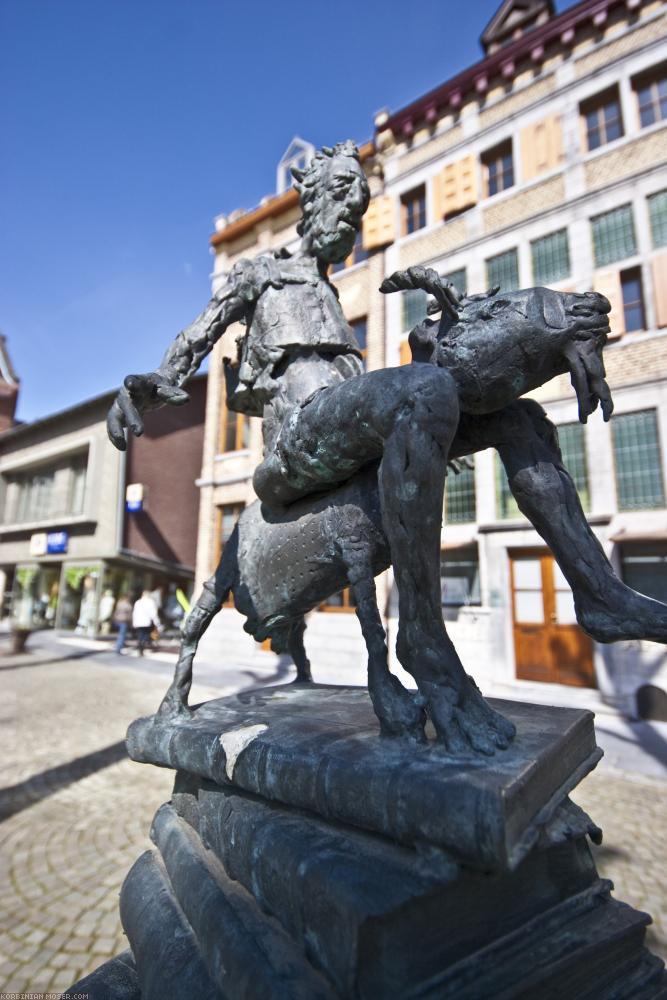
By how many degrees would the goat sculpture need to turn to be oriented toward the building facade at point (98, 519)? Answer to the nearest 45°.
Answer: approximately 135° to its left

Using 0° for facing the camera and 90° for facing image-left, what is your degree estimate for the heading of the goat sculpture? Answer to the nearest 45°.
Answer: approximately 270°
